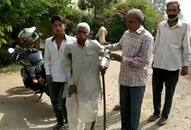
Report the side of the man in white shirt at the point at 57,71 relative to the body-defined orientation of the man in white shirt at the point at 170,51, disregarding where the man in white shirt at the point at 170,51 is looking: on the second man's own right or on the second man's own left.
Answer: on the second man's own right

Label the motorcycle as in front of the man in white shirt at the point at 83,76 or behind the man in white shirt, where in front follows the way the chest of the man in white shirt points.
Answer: behind

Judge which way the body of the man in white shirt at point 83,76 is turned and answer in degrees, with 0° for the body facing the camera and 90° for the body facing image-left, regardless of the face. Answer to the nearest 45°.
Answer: approximately 0°

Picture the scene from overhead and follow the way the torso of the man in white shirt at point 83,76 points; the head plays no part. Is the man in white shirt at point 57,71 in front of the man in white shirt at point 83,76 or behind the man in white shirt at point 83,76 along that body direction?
behind

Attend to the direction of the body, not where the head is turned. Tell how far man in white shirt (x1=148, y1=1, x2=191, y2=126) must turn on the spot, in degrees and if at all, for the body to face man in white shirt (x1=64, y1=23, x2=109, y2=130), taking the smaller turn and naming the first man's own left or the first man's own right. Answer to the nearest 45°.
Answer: approximately 45° to the first man's own right

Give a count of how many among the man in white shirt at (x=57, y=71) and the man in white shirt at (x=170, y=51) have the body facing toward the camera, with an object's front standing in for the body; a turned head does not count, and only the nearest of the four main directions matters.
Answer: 2

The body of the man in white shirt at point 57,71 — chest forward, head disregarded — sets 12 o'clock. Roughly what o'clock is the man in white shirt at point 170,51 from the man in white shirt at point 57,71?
the man in white shirt at point 170,51 is roughly at 9 o'clock from the man in white shirt at point 57,71.

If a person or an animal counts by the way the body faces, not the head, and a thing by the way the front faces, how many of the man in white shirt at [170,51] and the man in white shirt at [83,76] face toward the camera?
2
